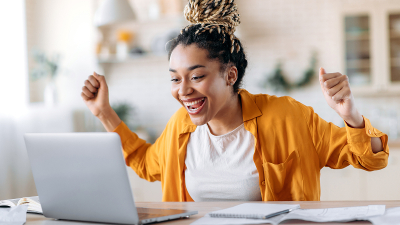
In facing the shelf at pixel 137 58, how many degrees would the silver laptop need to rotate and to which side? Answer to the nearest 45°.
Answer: approximately 45° to its left

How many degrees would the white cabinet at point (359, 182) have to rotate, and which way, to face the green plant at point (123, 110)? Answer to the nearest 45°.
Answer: approximately 90° to its right

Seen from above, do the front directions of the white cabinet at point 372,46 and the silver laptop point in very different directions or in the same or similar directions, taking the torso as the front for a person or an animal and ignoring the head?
very different directions

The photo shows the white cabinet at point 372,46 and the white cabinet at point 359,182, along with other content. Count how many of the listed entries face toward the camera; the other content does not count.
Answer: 2

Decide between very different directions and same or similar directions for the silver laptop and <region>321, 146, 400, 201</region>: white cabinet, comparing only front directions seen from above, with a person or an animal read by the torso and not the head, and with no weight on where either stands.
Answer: very different directions

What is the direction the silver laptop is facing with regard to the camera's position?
facing away from the viewer and to the right of the viewer

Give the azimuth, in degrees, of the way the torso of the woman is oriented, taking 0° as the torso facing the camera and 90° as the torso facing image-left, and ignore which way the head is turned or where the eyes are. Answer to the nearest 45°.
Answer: approximately 45°

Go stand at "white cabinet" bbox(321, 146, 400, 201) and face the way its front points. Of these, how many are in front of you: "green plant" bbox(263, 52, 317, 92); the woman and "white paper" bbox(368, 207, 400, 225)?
2

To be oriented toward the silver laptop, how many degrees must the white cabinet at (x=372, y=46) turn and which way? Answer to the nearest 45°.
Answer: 0° — it already faces it
